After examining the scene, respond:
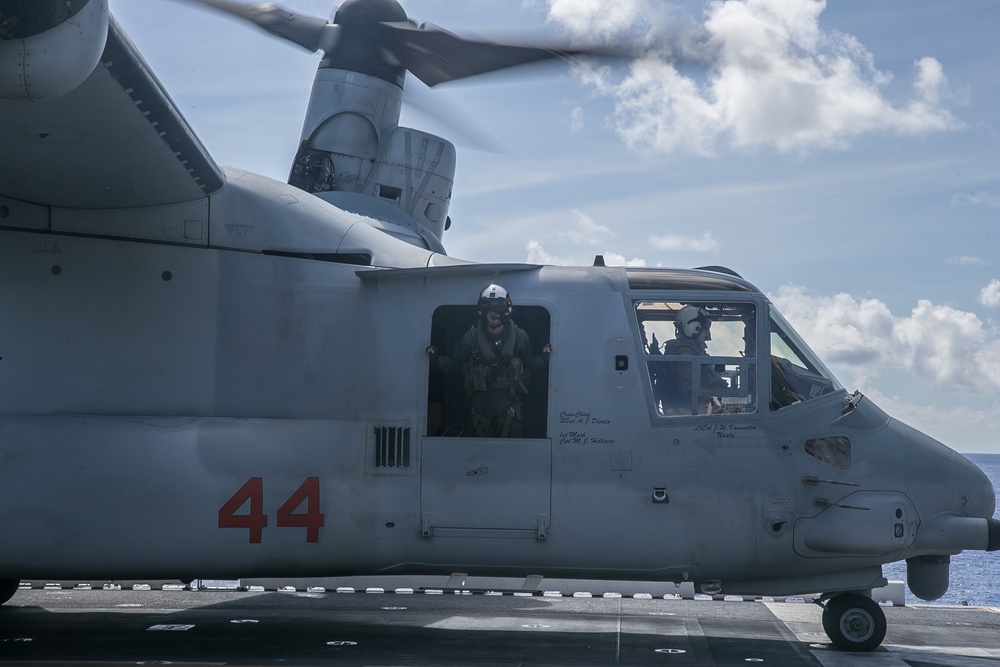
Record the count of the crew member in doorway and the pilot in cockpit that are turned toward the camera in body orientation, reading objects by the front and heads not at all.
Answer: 1

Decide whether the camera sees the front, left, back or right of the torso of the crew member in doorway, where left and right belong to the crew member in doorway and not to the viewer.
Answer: front

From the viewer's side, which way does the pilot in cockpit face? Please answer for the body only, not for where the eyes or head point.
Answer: to the viewer's right

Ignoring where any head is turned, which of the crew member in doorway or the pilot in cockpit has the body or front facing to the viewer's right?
the pilot in cockpit

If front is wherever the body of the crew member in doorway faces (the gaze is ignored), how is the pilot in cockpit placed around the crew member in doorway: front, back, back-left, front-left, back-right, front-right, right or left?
left

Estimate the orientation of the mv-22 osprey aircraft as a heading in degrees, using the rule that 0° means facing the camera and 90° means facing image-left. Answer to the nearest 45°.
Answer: approximately 270°

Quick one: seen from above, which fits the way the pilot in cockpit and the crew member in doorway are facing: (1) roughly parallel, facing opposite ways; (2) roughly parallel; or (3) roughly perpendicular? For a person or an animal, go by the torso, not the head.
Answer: roughly perpendicular

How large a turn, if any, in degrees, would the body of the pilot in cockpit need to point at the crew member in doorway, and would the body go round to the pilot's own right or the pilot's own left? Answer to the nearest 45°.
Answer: approximately 180°
